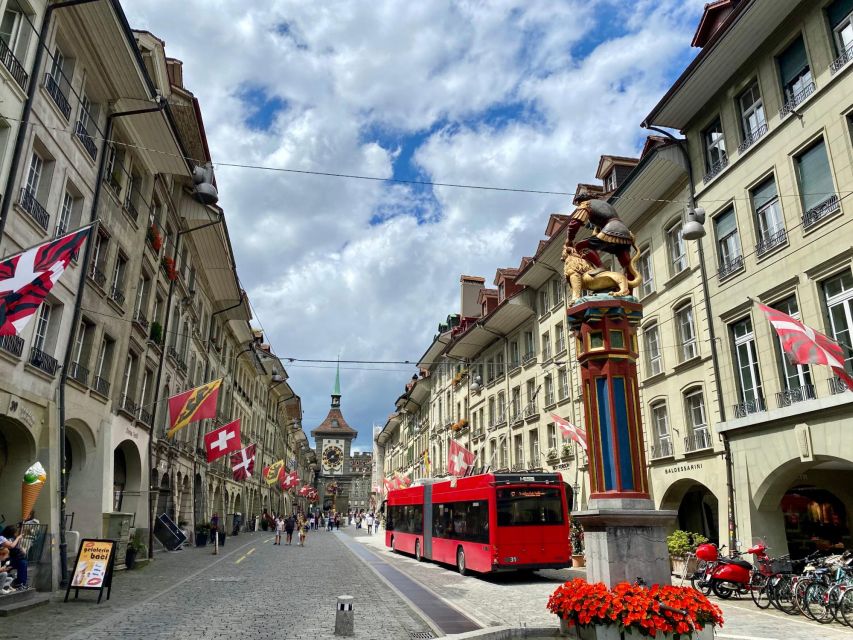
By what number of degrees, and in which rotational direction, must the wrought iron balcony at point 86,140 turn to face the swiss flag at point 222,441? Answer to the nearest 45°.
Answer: approximately 90° to its left

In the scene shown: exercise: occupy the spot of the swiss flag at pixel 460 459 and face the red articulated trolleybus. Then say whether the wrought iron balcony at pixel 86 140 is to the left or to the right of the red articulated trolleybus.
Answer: right

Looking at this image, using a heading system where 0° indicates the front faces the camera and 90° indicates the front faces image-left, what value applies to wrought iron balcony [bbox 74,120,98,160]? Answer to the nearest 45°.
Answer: approximately 315°

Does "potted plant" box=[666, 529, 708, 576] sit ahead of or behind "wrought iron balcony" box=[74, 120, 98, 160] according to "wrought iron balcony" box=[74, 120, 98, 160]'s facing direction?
ahead
